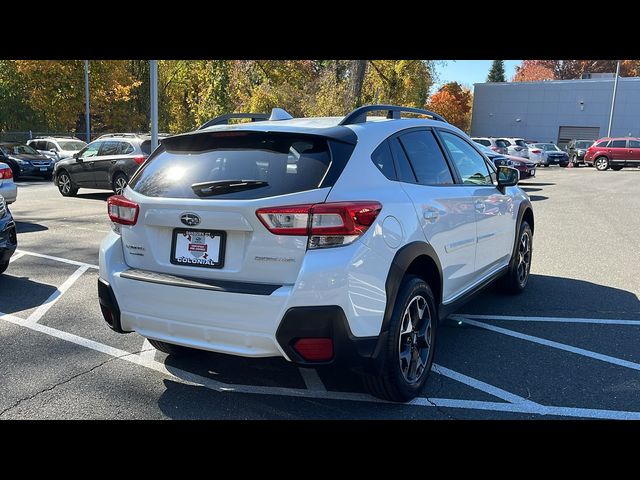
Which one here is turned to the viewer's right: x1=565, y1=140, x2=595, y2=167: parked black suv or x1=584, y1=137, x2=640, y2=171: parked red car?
the parked red car

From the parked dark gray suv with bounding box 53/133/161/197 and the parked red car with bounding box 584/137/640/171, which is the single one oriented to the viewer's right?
the parked red car

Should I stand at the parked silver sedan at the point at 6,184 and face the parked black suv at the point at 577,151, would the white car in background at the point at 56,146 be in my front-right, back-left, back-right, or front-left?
front-left

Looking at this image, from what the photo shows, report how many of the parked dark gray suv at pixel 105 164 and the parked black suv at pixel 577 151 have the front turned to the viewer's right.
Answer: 0

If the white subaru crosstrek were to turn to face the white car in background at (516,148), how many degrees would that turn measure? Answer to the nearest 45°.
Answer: approximately 45° to its left

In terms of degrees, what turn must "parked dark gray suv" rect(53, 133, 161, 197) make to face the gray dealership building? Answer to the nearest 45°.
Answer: approximately 90° to its right

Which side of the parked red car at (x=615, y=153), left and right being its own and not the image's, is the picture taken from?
right

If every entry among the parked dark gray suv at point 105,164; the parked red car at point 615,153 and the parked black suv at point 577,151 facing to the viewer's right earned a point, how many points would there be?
1

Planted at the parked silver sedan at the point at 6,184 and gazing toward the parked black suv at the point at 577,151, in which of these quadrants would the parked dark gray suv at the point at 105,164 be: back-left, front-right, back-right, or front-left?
front-left

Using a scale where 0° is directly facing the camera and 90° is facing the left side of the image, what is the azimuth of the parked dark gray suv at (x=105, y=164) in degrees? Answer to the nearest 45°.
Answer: approximately 135°

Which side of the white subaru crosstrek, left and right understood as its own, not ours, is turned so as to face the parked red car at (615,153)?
front

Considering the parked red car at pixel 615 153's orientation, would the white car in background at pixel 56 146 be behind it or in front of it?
behind

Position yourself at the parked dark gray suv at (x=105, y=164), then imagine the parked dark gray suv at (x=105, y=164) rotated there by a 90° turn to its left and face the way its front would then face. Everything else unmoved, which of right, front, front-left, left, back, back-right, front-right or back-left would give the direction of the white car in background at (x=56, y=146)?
back-right

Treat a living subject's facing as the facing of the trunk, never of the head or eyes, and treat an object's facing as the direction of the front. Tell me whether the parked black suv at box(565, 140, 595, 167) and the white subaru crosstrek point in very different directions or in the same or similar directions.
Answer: very different directions
